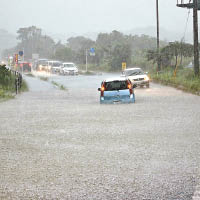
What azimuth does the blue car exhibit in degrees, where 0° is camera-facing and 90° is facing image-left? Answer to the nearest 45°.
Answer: approximately 180°
